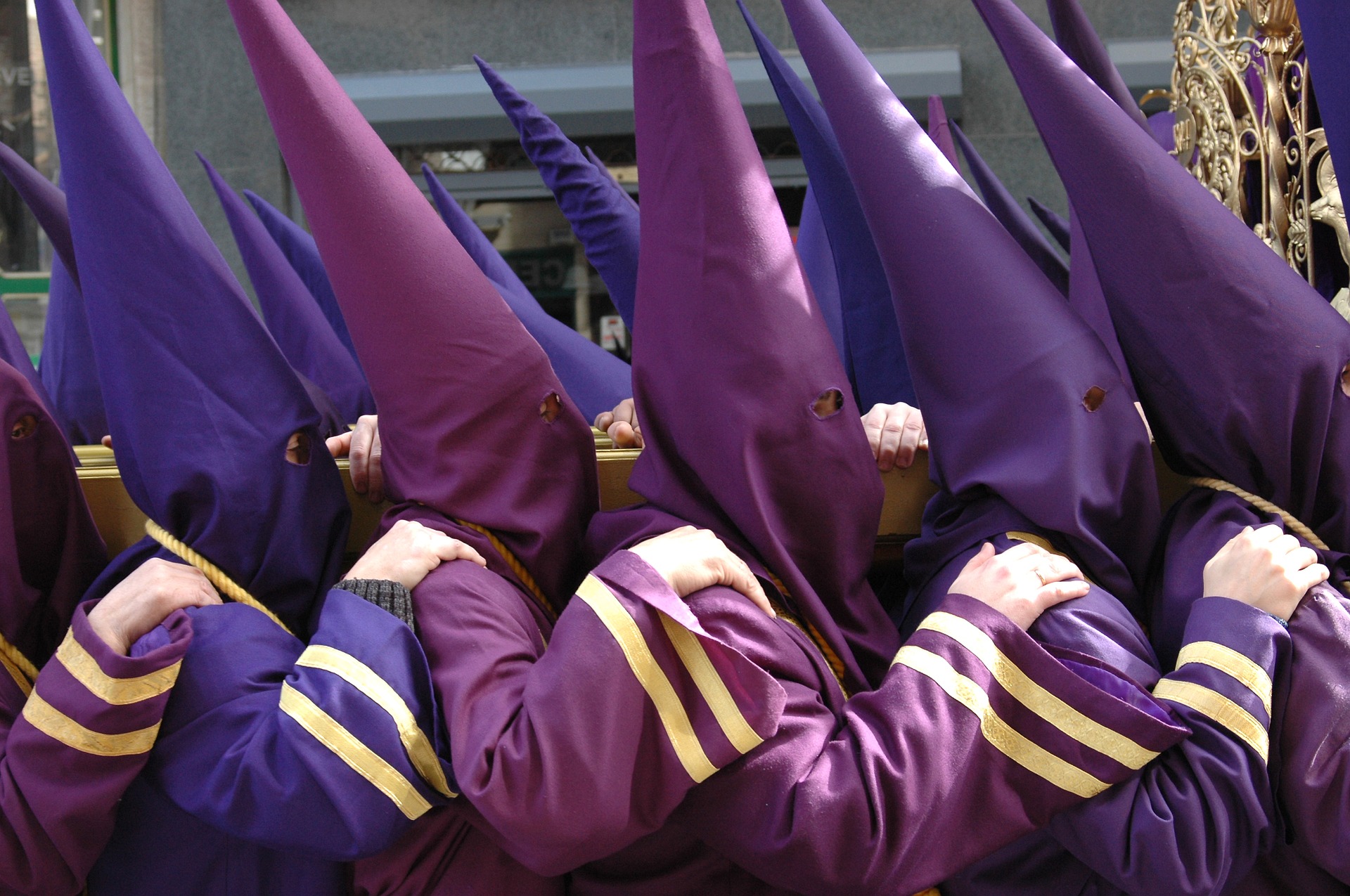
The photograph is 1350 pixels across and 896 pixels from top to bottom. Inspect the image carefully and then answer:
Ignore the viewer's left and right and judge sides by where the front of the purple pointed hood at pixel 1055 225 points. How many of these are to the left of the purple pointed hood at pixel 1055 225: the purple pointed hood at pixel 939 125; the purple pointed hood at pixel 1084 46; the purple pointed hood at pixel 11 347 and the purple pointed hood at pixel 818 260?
0

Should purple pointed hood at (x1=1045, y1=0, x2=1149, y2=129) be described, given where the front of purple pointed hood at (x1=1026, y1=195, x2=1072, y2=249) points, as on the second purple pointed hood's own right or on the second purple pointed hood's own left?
on the second purple pointed hood's own right

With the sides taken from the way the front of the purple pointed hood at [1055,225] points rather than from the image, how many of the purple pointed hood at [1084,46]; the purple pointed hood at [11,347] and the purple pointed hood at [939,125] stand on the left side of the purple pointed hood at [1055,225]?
0
